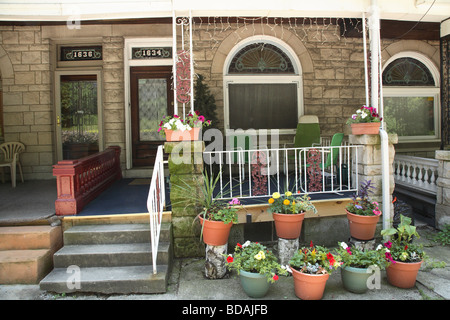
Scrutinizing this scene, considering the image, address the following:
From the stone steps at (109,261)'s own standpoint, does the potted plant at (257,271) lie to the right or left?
on its left

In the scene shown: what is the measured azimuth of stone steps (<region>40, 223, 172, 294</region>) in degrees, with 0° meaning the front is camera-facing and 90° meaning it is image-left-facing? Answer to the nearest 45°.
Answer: approximately 0°

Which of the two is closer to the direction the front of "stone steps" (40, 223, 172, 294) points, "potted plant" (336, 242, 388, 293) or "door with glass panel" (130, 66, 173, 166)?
the potted plant

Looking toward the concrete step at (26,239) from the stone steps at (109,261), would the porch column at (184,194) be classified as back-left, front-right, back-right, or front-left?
back-right

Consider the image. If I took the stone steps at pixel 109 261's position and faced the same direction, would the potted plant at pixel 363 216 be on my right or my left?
on my left

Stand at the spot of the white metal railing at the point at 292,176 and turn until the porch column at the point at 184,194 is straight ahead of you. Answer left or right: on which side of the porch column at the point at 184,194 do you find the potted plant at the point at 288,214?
left

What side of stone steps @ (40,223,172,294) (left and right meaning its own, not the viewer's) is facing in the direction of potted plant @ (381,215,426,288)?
left

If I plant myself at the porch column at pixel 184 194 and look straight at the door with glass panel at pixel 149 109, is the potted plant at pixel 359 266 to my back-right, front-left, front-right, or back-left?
back-right

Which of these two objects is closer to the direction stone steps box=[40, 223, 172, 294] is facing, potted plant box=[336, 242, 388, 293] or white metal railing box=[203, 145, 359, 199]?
the potted plant

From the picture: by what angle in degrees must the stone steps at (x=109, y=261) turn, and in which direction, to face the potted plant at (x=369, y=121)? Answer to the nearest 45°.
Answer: approximately 90° to its left
